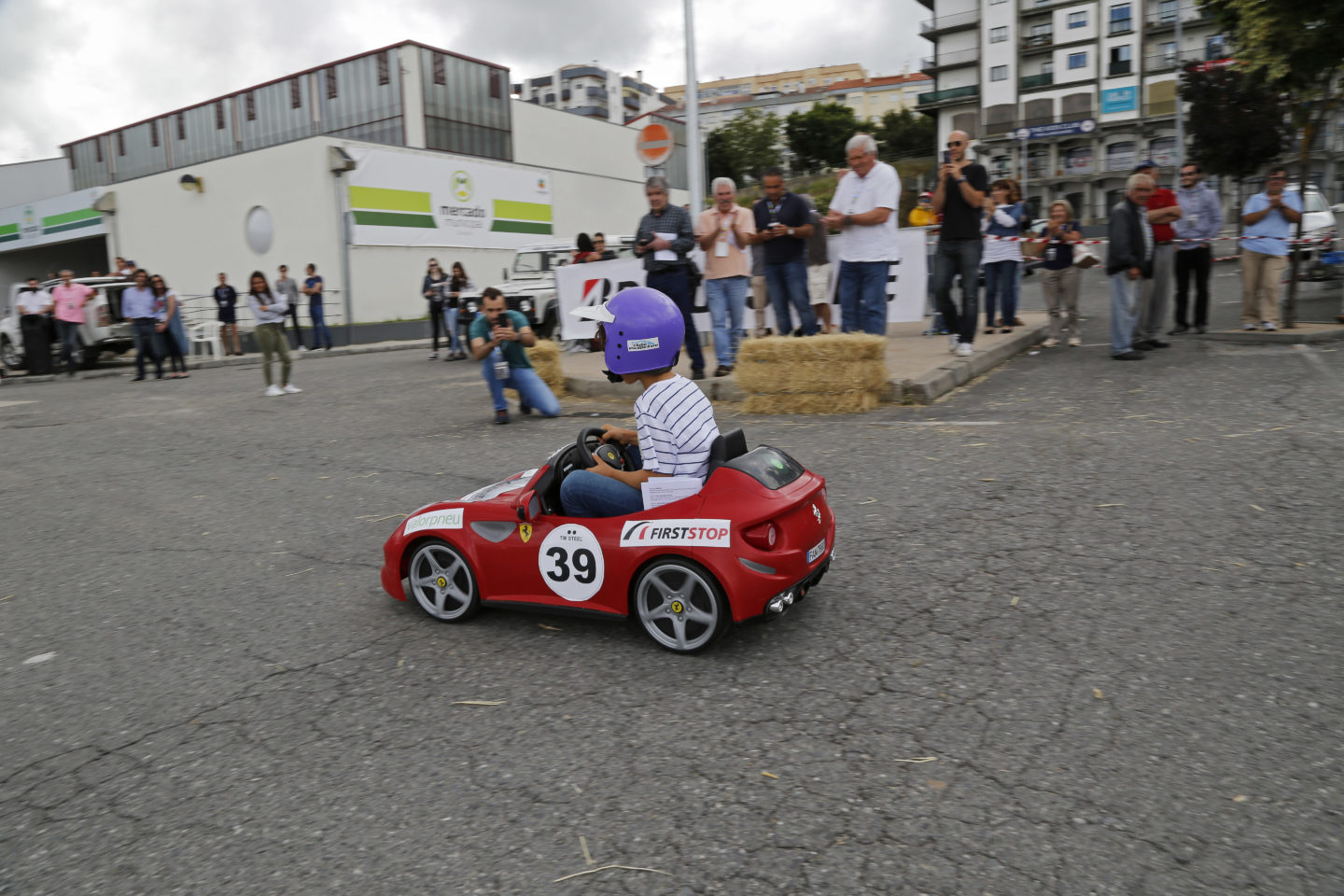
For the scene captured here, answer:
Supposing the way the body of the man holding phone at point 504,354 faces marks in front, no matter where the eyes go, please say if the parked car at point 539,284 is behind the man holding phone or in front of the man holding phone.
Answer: behind

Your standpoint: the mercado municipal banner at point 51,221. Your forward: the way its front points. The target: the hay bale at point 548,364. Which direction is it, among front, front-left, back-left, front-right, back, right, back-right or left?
front-left

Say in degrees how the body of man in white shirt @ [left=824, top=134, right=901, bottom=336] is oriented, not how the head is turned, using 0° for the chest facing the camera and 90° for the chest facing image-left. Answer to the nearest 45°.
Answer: approximately 45°

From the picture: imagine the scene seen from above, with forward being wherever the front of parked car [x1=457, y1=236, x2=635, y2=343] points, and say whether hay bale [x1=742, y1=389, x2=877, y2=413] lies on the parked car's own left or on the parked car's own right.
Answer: on the parked car's own left

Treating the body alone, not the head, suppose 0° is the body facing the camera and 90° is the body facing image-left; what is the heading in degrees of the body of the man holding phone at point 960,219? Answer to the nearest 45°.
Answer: approximately 45°
